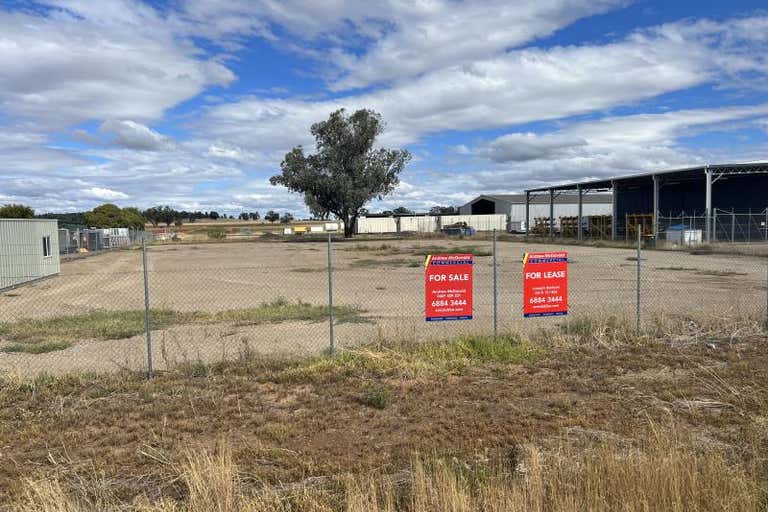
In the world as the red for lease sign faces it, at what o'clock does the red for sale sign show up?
The red for sale sign is roughly at 2 o'clock from the red for lease sign.

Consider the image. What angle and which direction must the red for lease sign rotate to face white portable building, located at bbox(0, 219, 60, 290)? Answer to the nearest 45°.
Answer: approximately 135° to its right

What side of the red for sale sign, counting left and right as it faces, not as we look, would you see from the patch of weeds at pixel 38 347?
right

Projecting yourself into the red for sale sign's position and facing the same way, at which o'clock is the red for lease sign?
The red for lease sign is roughly at 8 o'clock from the red for sale sign.

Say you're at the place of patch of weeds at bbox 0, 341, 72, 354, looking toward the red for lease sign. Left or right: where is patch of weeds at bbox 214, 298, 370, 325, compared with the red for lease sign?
left

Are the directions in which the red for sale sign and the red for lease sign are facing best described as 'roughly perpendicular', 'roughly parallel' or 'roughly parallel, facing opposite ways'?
roughly parallel

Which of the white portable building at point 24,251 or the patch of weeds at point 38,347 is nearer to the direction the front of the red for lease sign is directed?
the patch of weeds

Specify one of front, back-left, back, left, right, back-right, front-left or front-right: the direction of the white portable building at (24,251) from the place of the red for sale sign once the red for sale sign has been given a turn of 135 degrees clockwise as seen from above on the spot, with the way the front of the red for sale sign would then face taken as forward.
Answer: front

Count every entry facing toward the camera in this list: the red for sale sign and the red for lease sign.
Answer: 2

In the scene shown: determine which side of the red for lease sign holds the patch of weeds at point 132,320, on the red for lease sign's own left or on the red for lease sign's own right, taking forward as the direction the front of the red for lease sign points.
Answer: on the red for lease sign's own right

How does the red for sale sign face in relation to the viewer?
toward the camera
